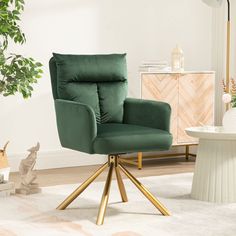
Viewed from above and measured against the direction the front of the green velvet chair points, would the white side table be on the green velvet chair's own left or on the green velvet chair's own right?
on the green velvet chair's own left

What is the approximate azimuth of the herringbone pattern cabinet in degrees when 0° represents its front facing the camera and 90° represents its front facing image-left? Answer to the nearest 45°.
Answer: approximately 0°

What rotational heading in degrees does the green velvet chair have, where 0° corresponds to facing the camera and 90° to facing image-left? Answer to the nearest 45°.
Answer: approximately 315°

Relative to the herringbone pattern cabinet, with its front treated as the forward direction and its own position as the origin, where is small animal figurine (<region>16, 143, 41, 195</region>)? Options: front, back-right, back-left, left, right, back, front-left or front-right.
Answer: front-right

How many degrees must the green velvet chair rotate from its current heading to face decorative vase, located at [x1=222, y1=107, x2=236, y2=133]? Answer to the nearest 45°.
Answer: approximately 45° to its left

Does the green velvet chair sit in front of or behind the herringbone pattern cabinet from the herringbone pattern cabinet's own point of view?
in front

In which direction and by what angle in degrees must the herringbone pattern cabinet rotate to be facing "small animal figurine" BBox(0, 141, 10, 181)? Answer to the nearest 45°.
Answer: approximately 45° to its right

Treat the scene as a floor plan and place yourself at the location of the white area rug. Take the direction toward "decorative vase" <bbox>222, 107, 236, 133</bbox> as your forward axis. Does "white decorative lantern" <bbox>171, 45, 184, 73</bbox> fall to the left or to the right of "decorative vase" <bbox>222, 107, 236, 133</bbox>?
left
